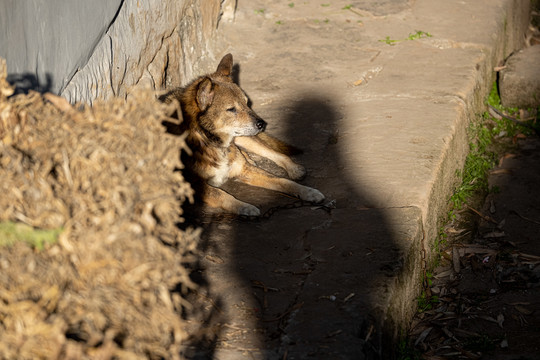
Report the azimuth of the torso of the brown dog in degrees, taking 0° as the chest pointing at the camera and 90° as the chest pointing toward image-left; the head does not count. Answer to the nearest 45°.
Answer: approximately 315°

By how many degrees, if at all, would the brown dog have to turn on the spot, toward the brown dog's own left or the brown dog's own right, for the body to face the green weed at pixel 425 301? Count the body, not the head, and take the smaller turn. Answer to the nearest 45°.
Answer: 0° — it already faces it

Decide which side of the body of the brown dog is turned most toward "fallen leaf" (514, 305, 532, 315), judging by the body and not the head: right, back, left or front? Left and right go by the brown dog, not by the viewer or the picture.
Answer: front

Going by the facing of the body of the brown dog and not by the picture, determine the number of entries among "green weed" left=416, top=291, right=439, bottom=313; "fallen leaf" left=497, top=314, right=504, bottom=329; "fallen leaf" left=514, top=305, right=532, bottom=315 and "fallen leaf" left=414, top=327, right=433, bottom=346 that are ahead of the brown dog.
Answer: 4

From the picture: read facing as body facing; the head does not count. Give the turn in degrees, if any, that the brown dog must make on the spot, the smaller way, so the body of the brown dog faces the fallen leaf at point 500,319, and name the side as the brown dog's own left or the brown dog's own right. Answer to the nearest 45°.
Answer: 0° — it already faces it

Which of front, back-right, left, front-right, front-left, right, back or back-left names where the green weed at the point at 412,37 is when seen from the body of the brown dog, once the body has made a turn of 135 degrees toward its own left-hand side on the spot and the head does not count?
front-right

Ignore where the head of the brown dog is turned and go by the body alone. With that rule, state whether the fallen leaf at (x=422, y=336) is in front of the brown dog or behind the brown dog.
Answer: in front
